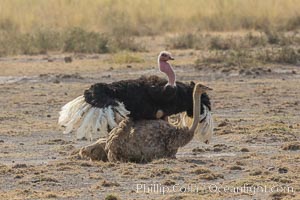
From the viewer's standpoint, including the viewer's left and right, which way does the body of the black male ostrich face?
facing the viewer and to the right of the viewer

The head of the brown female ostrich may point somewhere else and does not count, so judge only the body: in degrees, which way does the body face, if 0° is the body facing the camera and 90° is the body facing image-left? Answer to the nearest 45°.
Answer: approximately 270°
